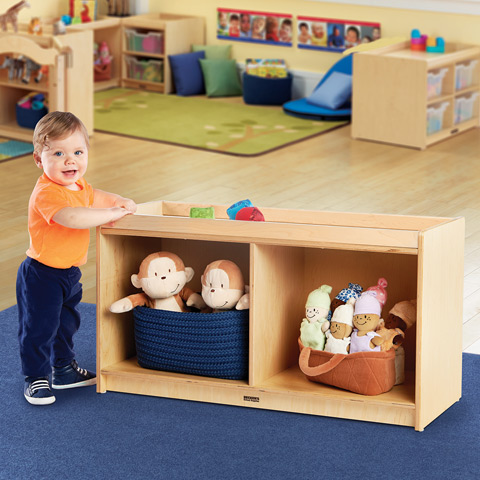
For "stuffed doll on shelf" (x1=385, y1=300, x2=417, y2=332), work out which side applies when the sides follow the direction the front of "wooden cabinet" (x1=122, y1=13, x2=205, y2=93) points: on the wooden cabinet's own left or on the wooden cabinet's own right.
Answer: on the wooden cabinet's own left

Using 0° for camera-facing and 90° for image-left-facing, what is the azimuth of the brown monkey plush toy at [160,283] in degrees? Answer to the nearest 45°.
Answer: approximately 0°

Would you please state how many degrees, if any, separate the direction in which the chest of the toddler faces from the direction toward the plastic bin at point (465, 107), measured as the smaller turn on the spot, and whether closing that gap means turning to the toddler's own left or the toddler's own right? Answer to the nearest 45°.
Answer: approximately 90° to the toddler's own left

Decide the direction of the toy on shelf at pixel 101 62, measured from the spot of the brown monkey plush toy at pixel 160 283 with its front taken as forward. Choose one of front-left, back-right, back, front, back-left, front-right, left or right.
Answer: back

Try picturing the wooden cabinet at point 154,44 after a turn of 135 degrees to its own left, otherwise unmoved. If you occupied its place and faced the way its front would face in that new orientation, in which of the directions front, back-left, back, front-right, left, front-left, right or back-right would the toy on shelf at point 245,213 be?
right

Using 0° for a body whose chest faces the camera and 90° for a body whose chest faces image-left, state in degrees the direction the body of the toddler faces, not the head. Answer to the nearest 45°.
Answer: approximately 315°

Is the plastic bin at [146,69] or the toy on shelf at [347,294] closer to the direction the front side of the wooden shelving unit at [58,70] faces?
the toy on shelf

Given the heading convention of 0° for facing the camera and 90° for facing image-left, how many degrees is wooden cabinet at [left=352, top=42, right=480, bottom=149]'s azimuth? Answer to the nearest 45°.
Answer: approximately 315°

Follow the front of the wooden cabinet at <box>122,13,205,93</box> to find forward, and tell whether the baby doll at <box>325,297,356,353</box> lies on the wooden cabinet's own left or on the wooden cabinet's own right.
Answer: on the wooden cabinet's own left
